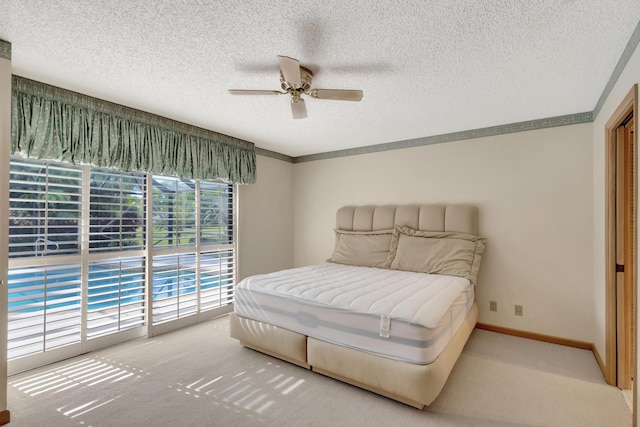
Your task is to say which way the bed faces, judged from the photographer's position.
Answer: facing the viewer and to the left of the viewer

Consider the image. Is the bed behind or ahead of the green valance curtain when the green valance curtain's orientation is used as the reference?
ahead

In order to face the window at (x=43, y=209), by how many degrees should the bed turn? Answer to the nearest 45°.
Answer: approximately 45° to its right

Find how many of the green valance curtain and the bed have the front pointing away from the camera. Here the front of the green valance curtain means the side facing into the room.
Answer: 0
